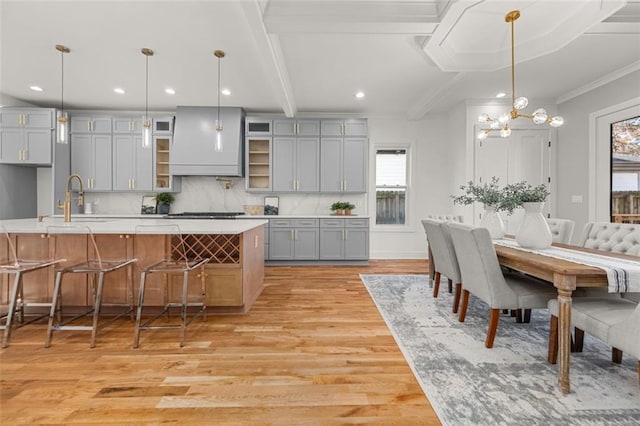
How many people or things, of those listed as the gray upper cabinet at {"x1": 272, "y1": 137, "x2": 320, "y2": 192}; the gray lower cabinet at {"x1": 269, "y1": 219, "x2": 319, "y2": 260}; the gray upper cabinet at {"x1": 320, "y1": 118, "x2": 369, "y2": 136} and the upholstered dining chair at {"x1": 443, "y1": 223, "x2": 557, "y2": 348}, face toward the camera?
3

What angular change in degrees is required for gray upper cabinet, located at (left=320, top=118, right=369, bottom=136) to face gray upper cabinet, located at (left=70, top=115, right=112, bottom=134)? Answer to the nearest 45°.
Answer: approximately 90° to its right

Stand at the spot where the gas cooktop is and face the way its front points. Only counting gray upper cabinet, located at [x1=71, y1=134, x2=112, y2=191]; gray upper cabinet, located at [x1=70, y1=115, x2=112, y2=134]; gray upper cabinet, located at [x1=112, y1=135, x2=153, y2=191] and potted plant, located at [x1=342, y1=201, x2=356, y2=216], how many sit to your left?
1

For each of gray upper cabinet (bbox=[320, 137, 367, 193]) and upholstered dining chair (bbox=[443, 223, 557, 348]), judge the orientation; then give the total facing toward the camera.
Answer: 1

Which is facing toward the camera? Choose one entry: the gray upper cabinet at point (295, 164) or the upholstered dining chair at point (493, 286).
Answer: the gray upper cabinet

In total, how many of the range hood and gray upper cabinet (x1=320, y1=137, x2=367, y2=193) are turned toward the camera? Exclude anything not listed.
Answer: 2

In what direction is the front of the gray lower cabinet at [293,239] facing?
toward the camera

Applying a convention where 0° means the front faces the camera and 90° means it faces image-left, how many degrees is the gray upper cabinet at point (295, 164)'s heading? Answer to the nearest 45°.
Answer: approximately 0°

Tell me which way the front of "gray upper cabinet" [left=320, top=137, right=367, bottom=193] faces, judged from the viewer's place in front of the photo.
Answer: facing the viewer

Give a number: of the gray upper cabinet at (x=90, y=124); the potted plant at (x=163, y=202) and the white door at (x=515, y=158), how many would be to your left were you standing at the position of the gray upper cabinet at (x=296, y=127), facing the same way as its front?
1

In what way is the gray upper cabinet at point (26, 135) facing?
toward the camera
